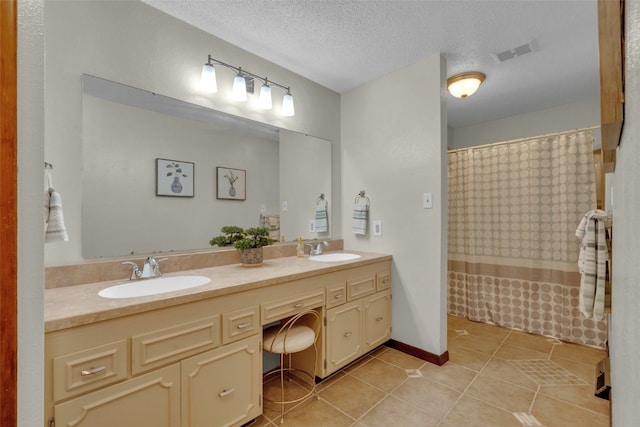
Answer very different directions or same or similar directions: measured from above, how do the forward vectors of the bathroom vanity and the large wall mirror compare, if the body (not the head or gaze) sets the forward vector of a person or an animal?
same or similar directions

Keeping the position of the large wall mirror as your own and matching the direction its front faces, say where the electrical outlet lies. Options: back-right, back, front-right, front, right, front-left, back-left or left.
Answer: front-left

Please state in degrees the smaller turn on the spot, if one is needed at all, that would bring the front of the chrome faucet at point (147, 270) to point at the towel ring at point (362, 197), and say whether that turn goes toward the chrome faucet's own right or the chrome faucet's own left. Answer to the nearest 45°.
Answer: approximately 45° to the chrome faucet's own left

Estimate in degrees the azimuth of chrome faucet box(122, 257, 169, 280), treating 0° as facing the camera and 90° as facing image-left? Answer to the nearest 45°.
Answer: approximately 315°

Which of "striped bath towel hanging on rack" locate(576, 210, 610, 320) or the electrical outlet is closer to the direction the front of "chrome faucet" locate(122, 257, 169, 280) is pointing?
the striped bath towel hanging on rack

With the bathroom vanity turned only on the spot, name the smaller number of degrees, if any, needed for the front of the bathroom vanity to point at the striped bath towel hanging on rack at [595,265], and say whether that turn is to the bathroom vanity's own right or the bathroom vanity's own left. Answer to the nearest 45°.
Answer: approximately 45° to the bathroom vanity's own left

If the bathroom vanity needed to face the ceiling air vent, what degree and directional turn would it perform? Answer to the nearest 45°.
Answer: approximately 45° to its left

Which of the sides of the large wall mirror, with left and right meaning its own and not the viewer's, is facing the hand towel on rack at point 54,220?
right

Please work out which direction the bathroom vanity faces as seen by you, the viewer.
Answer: facing the viewer and to the right of the viewer

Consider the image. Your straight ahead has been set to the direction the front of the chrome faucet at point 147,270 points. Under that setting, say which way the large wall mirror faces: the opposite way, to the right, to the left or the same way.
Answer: the same way

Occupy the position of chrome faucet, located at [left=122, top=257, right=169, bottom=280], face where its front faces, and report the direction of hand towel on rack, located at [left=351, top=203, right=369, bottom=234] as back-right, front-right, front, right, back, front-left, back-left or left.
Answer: front-left

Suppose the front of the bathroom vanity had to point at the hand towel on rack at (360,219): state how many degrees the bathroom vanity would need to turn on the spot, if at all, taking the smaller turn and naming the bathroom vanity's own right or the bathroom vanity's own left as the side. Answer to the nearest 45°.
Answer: approximately 90° to the bathroom vanity's own left

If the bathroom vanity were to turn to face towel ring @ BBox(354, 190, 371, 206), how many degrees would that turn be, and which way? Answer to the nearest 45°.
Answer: approximately 90° to its left

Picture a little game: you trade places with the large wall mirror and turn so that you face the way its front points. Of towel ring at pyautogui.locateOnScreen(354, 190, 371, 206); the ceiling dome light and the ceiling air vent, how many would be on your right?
0

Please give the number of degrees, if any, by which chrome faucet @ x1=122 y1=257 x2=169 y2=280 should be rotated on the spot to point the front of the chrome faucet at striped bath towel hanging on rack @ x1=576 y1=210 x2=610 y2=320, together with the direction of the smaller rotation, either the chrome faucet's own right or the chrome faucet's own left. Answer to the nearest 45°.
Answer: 0° — it already faces it

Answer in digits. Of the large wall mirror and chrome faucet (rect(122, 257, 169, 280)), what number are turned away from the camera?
0

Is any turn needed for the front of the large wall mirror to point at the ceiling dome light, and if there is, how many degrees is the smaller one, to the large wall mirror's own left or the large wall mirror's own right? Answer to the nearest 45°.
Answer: approximately 45° to the large wall mirror's own left
